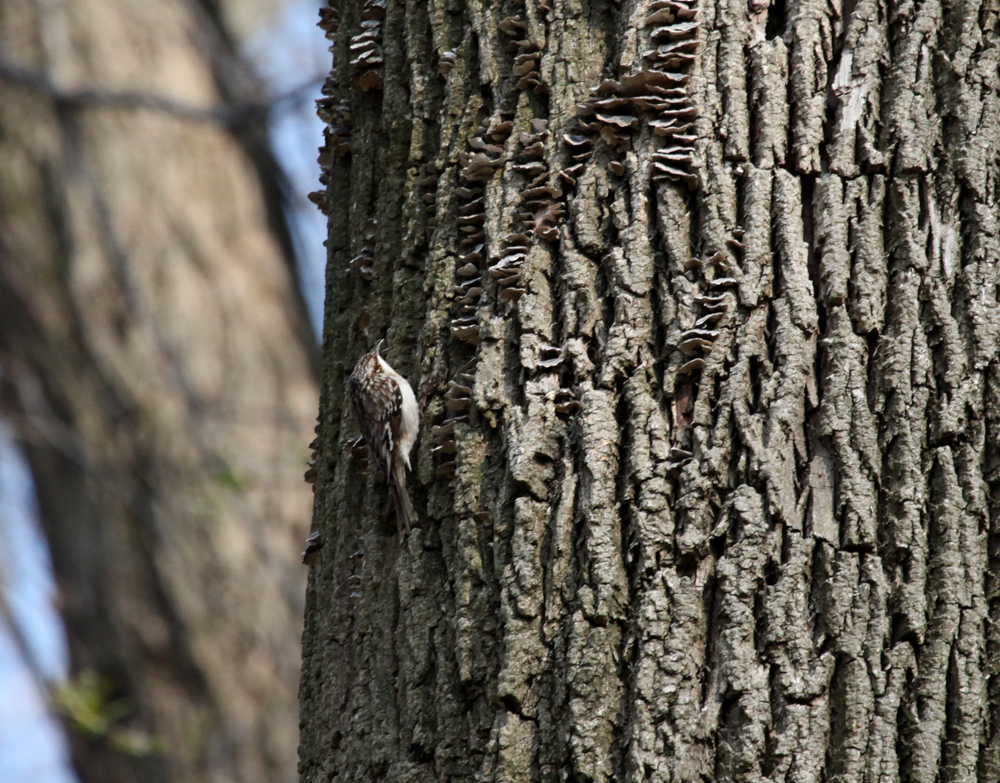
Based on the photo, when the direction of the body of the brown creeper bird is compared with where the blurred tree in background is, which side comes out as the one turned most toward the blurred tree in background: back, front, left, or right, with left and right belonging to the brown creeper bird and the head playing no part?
left

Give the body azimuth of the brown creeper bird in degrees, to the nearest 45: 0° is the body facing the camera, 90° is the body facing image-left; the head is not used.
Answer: approximately 270°
